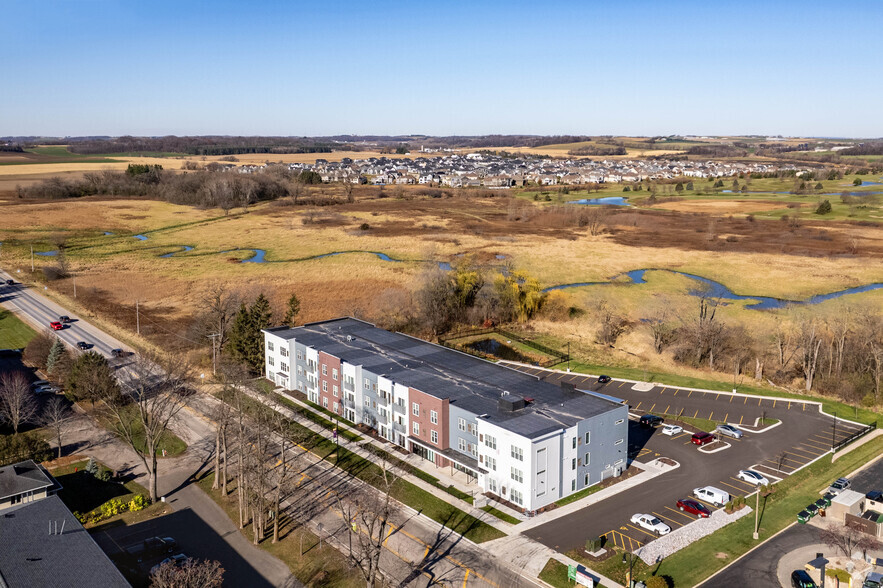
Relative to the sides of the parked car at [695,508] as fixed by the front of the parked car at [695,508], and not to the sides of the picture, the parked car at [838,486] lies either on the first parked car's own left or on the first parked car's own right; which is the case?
on the first parked car's own left

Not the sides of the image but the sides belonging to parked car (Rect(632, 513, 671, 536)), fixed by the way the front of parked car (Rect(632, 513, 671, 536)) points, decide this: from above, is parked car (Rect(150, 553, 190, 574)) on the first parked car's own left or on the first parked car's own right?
on the first parked car's own right

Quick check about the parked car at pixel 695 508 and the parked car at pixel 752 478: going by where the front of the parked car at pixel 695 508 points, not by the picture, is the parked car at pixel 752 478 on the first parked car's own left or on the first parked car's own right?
on the first parked car's own left

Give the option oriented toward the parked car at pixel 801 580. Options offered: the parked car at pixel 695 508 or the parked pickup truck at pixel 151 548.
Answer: the parked car at pixel 695 508

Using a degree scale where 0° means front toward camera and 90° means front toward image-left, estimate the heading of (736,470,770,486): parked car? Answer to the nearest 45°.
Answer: approximately 315°

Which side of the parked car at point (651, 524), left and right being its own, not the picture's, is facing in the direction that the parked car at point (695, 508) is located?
left

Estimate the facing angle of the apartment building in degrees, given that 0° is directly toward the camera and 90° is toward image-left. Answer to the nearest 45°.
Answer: approximately 45°

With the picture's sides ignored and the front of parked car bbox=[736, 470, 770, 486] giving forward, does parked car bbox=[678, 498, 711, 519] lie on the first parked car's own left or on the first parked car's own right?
on the first parked car's own right

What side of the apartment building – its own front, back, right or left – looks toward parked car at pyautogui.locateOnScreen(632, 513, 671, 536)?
left
